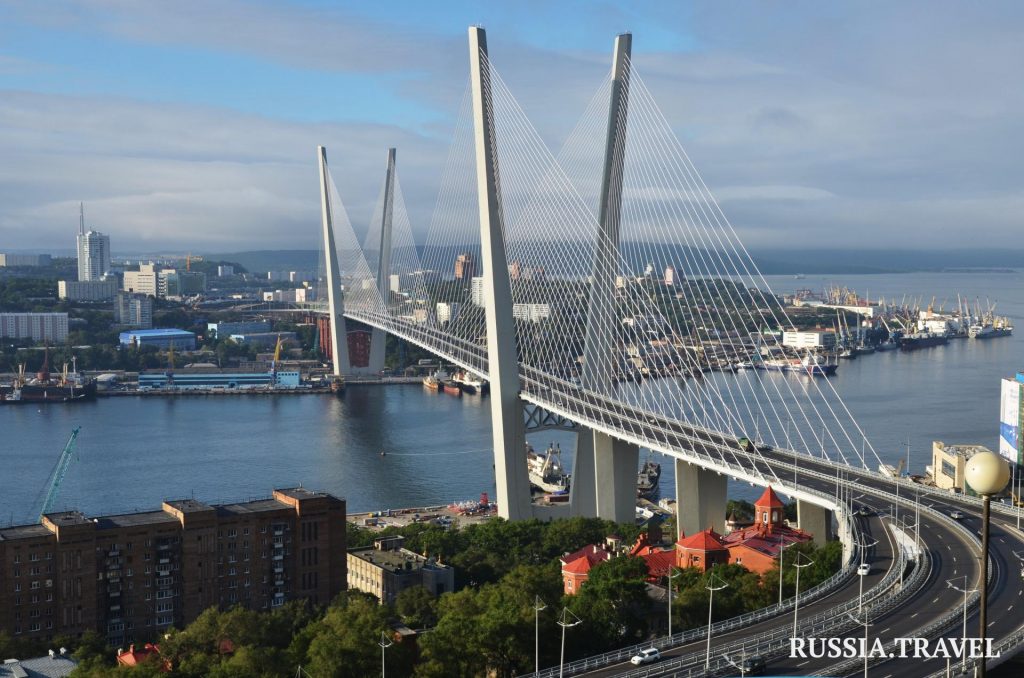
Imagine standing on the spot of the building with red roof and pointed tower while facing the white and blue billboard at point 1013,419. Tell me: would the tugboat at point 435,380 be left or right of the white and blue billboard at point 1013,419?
left

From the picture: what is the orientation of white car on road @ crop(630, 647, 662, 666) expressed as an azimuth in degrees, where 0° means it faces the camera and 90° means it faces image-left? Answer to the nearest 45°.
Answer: approximately 45°

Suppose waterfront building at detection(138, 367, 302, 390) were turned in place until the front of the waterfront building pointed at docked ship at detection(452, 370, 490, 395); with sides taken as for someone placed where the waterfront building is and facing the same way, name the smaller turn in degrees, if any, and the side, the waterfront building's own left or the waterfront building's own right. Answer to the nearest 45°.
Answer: approximately 90° to the waterfront building's own left

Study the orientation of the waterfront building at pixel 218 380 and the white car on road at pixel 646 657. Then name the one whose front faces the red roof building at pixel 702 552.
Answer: the waterfront building

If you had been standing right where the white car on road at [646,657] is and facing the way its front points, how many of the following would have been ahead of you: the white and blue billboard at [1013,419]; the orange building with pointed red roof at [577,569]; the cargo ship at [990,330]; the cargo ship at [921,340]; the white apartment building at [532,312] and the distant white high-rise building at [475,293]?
0

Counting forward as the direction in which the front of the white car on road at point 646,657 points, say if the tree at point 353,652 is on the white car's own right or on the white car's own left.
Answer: on the white car's own right

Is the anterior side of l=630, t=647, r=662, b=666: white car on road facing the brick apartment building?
no

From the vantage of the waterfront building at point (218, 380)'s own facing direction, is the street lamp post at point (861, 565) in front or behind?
in front

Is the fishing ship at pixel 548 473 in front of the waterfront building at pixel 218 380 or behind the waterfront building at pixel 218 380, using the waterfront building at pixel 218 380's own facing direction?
in front

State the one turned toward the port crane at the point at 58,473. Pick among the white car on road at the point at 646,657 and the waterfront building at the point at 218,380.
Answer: the waterfront building

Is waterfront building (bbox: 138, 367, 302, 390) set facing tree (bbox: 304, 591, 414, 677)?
yes

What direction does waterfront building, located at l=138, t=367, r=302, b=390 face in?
toward the camera

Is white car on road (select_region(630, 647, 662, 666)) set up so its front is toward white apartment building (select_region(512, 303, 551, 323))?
no

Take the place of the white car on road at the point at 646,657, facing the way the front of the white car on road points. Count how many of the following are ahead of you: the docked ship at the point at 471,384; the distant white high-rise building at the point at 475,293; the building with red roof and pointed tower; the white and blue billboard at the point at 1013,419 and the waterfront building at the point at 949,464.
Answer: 0

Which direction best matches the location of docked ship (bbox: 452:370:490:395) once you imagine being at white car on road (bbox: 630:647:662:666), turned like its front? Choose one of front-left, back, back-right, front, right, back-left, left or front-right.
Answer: back-right

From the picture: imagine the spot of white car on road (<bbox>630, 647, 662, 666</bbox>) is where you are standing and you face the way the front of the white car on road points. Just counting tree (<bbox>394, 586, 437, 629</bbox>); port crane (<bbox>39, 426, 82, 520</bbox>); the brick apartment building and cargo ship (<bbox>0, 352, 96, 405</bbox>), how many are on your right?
4

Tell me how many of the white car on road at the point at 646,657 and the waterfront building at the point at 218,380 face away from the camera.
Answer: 0

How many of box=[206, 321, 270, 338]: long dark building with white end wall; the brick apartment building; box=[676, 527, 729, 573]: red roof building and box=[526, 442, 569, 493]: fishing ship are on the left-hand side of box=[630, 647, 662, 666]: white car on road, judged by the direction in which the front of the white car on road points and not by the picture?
0

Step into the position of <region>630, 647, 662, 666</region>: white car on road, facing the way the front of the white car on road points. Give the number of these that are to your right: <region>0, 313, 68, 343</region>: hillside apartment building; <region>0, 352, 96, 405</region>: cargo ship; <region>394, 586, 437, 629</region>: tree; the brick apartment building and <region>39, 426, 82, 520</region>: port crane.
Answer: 5

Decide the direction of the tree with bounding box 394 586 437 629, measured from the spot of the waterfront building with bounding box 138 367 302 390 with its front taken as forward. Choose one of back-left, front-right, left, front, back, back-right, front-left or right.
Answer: front

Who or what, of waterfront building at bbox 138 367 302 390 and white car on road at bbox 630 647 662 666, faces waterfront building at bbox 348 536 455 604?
waterfront building at bbox 138 367 302 390
